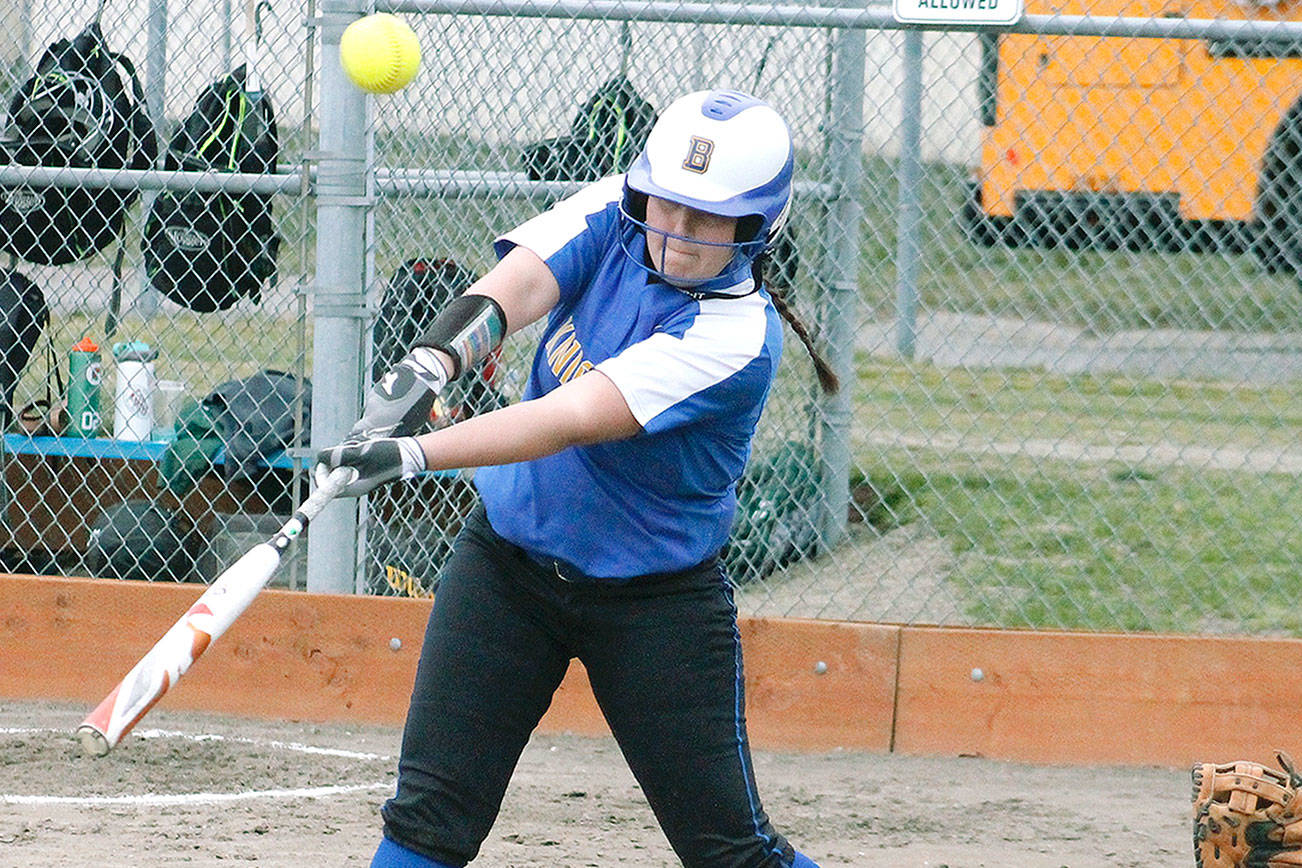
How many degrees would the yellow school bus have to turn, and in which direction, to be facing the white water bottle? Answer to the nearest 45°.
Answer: approximately 135° to its right

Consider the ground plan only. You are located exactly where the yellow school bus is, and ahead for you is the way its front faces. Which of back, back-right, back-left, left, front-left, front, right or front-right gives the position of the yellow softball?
back-right

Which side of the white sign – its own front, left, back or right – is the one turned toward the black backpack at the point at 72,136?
right

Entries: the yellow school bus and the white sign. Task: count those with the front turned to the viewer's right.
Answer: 1

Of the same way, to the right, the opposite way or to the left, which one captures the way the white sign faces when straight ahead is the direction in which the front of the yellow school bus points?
to the right

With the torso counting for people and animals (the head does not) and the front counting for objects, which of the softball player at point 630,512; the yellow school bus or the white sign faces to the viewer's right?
the yellow school bus

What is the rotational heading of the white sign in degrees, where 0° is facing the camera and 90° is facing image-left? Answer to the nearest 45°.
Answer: approximately 0°

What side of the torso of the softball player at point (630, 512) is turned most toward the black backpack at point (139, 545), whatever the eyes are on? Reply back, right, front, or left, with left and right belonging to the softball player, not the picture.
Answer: right

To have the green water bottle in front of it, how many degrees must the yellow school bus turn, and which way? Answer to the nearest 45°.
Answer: approximately 135° to its right

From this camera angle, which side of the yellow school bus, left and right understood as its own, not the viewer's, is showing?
right
